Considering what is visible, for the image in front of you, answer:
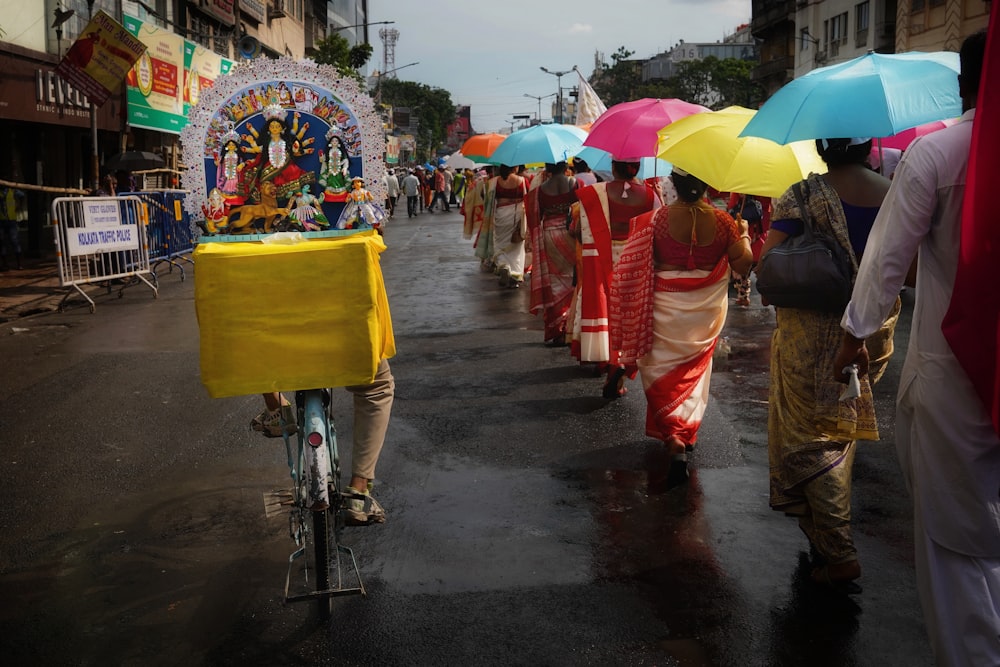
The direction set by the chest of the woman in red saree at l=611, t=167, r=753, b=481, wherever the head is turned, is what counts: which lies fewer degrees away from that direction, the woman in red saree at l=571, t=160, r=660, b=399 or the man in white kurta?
the woman in red saree

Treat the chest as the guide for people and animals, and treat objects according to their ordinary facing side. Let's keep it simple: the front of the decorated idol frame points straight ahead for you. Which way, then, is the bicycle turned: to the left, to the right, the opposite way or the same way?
the opposite way

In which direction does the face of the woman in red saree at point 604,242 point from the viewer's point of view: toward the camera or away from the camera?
away from the camera

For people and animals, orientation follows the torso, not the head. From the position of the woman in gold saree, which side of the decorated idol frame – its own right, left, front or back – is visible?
left

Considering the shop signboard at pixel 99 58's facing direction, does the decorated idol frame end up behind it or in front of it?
in front

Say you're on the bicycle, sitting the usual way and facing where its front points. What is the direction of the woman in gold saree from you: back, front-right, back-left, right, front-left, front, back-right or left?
right

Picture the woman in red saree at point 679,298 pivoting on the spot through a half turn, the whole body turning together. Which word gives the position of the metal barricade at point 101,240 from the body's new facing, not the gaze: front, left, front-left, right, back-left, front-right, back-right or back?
back-right

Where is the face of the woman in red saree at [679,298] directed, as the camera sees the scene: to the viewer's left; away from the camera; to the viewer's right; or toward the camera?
away from the camera

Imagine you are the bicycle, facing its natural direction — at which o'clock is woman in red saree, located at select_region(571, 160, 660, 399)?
The woman in red saree is roughly at 1 o'clock from the bicycle.

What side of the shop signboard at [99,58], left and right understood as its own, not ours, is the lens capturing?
front

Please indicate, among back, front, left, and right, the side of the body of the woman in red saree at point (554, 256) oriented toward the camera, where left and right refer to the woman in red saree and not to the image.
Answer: back

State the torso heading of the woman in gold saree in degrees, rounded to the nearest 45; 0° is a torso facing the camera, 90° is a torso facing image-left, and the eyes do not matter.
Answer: approximately 180°

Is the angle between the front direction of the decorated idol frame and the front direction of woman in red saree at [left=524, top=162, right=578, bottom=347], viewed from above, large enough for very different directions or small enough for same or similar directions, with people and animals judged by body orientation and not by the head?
very different directions

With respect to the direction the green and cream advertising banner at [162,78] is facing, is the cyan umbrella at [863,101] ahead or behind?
ahead

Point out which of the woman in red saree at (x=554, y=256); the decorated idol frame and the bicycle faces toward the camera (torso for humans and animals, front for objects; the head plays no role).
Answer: the decorated idol frame

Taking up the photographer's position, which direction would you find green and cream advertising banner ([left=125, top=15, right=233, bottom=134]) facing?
facing the viewer and to the right of the viewer

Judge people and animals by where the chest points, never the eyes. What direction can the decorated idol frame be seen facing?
toward the camera

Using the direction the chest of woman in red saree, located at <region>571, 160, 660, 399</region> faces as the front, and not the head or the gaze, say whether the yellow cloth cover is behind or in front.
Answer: behind

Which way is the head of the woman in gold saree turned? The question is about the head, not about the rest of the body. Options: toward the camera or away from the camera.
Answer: away from the camera

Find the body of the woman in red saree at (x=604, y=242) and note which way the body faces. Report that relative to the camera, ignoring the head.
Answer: away from the camera
